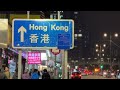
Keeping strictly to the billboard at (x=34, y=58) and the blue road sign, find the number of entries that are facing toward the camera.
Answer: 2

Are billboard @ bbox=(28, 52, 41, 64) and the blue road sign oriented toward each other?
no

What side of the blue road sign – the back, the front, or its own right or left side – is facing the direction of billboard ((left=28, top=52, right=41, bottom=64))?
back

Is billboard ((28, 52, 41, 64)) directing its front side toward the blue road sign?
yes

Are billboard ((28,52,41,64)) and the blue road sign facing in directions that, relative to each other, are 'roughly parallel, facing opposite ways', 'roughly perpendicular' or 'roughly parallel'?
roughly parallel

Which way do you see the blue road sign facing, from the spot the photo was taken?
facing the viewer
